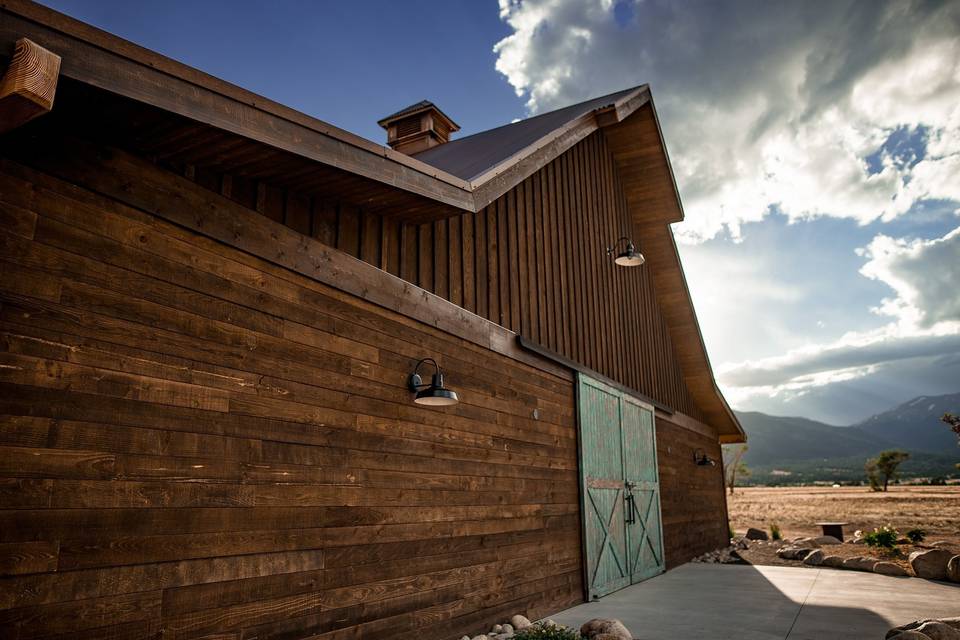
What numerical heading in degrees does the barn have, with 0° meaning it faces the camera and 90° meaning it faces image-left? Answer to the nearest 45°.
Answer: approximately 315°

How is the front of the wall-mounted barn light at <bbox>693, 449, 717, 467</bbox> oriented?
to the viewer's right

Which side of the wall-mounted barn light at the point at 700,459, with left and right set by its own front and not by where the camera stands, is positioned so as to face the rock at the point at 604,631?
right
